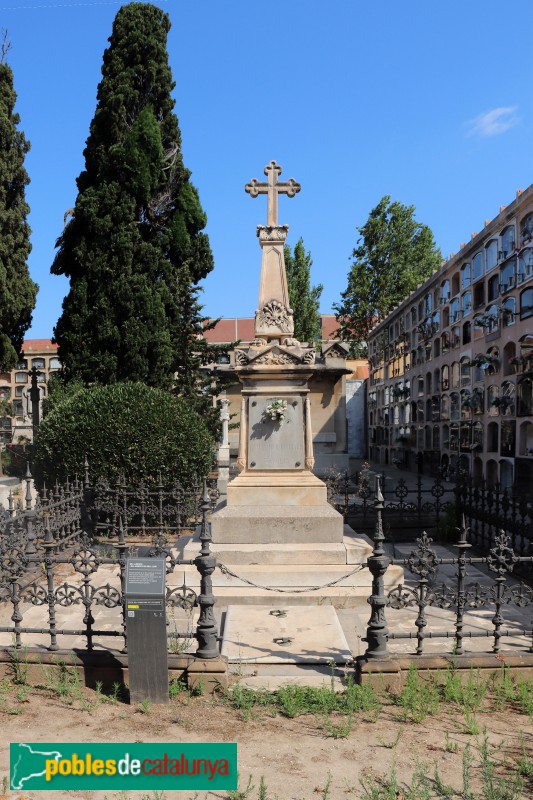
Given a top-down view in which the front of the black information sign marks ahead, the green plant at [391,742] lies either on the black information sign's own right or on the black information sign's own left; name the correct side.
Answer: on the black information sign's own left

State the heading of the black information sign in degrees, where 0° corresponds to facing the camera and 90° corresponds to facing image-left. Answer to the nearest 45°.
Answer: approximately 0°

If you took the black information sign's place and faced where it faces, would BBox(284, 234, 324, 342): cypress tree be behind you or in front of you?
behind

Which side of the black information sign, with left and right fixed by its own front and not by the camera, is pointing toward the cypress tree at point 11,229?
back

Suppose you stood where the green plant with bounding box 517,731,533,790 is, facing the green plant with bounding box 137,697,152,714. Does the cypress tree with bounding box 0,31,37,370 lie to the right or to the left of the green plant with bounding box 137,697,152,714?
right

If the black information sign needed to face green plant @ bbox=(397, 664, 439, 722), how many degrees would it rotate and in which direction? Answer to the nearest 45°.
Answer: approximately 90° to its left

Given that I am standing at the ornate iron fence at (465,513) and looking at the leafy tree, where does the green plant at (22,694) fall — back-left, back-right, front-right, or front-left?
back-left

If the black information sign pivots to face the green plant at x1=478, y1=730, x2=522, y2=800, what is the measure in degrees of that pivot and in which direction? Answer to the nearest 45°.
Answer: approximately 45° to its left

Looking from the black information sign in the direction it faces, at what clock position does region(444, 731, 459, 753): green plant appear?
The green plant is roughly at 10 o'clock from the black information sign.

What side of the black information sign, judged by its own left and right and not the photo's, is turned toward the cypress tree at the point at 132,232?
back

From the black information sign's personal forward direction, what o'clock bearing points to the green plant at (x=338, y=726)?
The green plant is roughly at 10 o'clock from the black information sign.

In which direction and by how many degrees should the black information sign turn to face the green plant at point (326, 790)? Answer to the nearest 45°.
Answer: approximately 45° to its left

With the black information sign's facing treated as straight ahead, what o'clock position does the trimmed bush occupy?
The trimmed bush is roughly at 6 o'clock from the black information sign.
